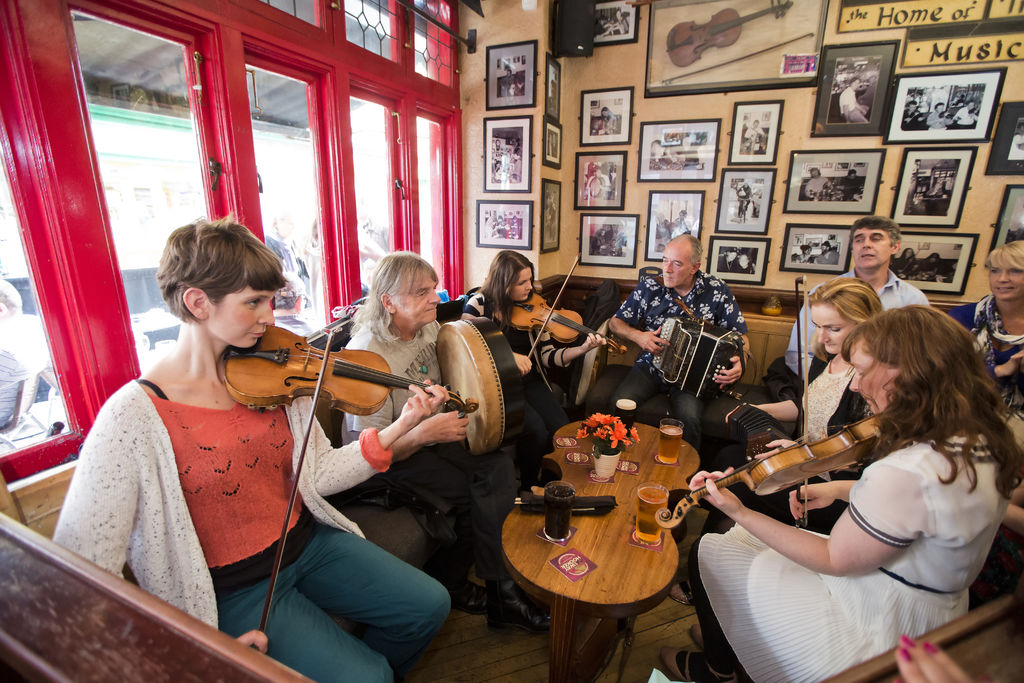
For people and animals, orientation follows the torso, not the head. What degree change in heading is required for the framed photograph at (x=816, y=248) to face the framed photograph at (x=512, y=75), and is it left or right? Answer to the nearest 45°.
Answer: approximately 45° to its right

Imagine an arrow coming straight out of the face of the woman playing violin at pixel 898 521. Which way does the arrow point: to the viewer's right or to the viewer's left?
to the viewer's left

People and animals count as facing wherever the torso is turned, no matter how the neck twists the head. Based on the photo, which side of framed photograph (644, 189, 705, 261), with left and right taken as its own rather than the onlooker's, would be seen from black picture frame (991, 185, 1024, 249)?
left

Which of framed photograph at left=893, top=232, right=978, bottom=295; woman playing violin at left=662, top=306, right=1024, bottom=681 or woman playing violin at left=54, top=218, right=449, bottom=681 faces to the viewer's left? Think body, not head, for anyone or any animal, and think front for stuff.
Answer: woman playing violin at left=662, top=306, right=1024, bottom=681

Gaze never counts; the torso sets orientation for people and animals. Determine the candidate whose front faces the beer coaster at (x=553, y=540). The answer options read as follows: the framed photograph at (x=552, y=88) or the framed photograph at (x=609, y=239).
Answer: the framed photograph at (x=609, y=239)

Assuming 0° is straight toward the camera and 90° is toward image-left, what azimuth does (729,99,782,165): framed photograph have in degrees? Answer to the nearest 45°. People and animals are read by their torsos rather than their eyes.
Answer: approximately 0°

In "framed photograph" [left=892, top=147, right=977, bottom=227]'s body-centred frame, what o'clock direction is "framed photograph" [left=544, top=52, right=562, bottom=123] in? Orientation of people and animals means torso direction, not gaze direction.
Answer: "framed photograph" [left=544, top=52, right=562, bottom=123] is roughly at 2 o'clock from "framed photograph" [left=892, top=147, right=977, bottom=227].

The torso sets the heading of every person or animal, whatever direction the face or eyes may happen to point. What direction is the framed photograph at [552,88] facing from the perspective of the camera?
to the viewer's right

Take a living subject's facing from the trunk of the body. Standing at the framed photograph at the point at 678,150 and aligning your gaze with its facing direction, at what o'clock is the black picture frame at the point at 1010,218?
The black picture frame is roughly at 9 o'clock from the framed photograph.

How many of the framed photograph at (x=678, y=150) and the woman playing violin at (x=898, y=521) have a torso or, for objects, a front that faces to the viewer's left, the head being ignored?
1

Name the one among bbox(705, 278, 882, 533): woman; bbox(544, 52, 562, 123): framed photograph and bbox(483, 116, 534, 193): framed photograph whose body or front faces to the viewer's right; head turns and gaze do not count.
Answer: bbox(544, 52, 562, 123): framed photograph
